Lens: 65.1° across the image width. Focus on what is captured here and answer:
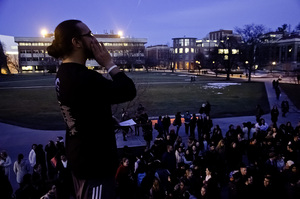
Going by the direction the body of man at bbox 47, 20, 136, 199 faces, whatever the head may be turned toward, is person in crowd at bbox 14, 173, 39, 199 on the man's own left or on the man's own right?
on the man's own left

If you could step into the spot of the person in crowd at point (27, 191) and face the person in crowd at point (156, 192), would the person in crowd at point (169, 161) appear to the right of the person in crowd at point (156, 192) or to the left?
left

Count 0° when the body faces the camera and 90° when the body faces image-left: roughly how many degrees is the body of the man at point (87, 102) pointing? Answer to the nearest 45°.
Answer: approximately 270°
